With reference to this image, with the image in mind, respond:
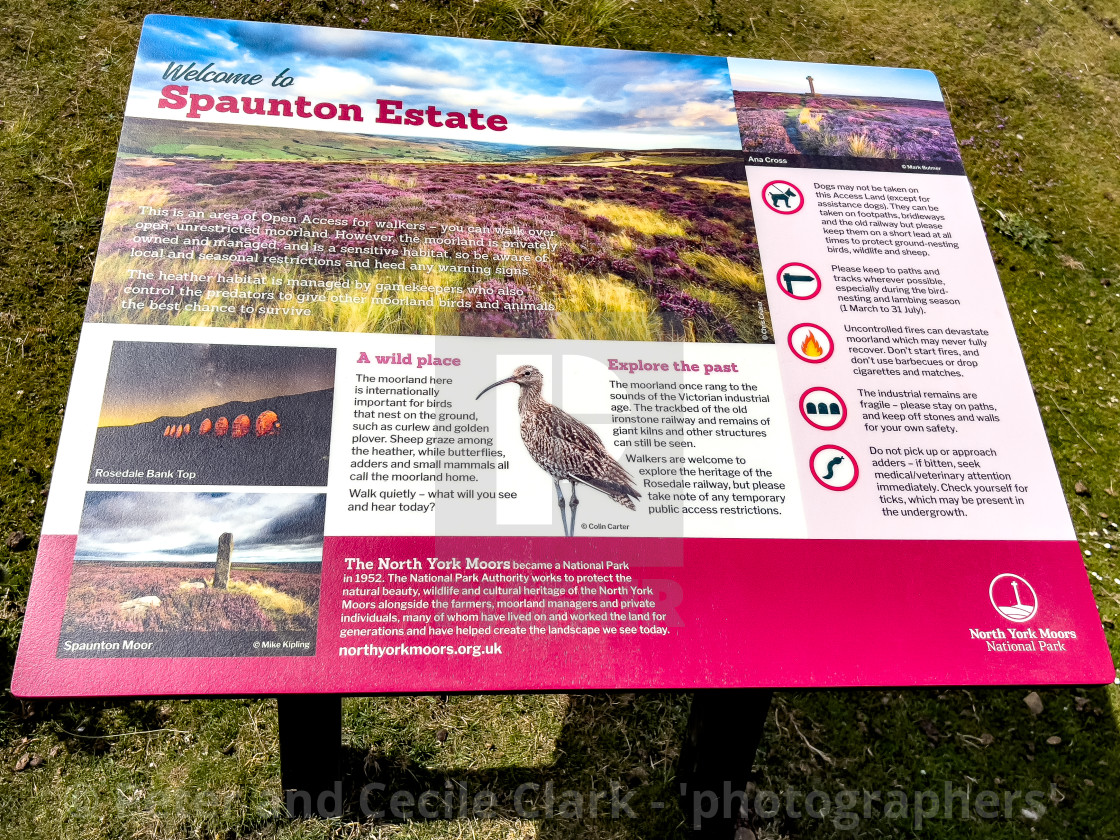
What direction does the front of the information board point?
toward the camera
